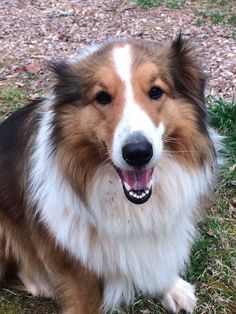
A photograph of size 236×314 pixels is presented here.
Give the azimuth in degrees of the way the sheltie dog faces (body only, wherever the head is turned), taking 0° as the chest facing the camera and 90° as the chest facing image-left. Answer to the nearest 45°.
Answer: approximately 315°
